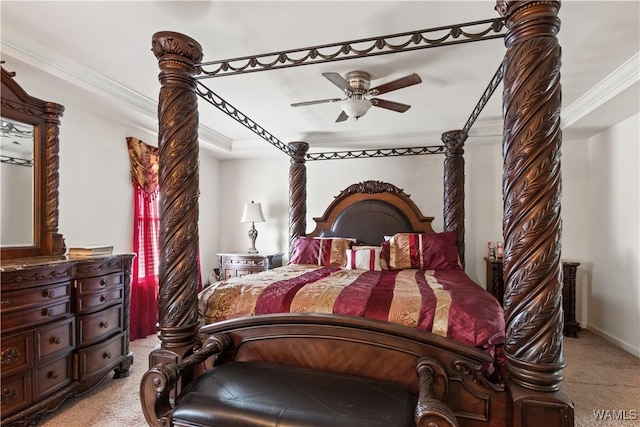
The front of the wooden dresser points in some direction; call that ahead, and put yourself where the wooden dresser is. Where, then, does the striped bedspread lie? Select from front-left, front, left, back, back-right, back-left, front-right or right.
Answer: front

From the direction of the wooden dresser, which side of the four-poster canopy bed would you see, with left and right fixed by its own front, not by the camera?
right

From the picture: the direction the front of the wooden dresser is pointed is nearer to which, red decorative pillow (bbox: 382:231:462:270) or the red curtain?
the red decorative pillow

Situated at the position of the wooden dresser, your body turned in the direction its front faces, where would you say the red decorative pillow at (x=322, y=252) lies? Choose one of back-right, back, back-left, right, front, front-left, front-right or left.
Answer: front-left

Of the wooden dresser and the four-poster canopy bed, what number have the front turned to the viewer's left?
0

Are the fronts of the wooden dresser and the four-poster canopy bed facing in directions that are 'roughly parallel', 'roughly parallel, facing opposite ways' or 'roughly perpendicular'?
roughly perpendicular

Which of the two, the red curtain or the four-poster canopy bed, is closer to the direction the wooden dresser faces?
the four-poster canopy bed

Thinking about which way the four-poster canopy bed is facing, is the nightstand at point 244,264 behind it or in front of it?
behind

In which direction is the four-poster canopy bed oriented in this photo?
toward the camera

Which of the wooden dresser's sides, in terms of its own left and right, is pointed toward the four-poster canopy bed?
front

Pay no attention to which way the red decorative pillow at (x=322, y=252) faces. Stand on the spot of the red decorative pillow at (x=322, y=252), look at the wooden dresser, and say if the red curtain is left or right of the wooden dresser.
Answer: right

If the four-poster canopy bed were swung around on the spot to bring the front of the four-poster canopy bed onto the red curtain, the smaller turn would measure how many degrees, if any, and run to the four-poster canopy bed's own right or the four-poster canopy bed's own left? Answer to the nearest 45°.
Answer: approximately 135° to the four-poster canopy bed's own right

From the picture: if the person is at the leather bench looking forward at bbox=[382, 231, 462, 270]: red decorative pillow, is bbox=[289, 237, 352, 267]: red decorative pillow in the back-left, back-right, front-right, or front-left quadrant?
front-left
